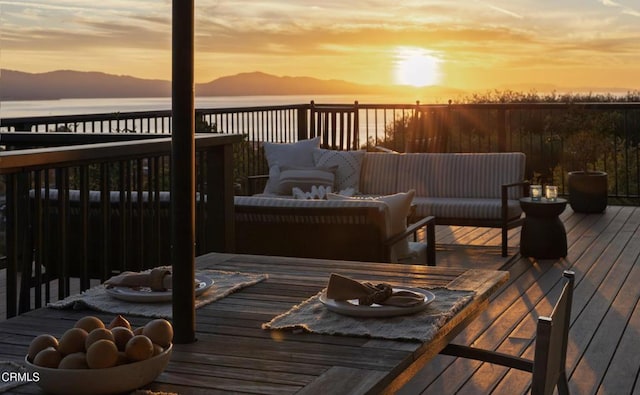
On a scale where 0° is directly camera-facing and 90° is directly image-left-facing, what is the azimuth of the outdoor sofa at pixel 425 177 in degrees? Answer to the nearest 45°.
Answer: approximately 0°

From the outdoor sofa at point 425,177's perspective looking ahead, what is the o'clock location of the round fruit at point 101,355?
The round fruit is roughly at 12 o'clock from the outdoor sofa.

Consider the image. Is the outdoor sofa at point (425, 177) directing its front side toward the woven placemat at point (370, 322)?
yes

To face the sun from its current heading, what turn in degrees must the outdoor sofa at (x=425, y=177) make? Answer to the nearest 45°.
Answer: approximately 180°

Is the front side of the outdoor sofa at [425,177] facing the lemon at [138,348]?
yes

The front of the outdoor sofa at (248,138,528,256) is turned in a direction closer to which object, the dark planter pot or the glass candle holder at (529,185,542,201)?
the glass candle holder

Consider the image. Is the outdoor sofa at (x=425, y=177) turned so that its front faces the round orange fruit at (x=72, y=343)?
yes

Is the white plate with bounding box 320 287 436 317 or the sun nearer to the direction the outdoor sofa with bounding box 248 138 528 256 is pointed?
the white plate

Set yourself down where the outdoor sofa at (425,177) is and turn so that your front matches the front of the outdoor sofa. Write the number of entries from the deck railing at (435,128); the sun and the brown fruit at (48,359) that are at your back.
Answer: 2

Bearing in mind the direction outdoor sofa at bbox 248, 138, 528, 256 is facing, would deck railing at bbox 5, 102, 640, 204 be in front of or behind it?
behind
